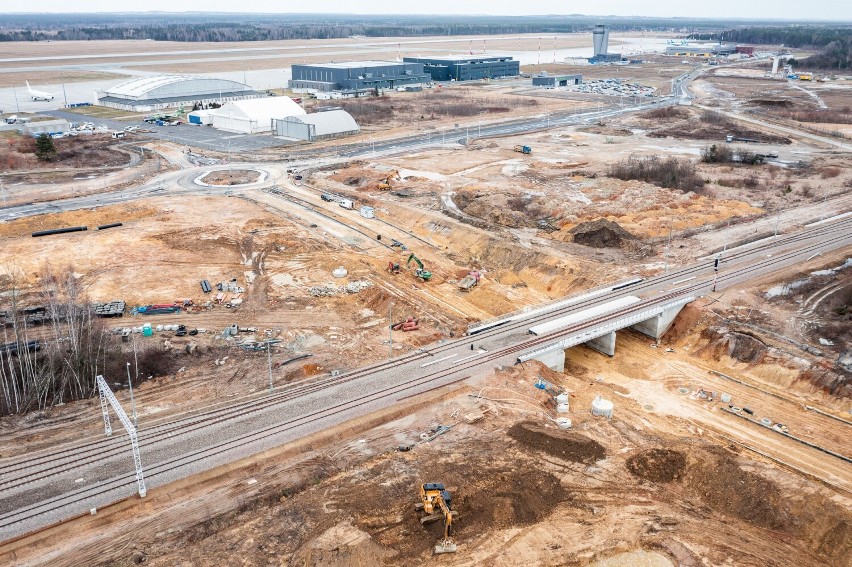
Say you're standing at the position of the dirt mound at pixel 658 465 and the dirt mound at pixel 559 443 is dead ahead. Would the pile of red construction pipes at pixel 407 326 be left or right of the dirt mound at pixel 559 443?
right

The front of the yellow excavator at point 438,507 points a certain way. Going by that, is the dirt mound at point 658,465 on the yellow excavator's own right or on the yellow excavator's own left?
on the yellow excavator's own left

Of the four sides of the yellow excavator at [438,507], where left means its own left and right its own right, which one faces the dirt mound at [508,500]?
left

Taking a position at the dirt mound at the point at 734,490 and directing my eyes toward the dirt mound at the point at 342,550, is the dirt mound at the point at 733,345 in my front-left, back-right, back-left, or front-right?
back-right

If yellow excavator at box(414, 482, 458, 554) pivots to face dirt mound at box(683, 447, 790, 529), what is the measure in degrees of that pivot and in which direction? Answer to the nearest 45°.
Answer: approximately 90° to its left

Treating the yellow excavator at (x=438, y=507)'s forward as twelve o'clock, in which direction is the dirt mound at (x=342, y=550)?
The dirt mound is roughly at 2 o'clock from the yellow excavator.

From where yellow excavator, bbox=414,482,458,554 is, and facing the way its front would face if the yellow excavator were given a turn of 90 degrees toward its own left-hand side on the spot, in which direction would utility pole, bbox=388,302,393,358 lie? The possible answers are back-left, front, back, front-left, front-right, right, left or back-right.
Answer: left

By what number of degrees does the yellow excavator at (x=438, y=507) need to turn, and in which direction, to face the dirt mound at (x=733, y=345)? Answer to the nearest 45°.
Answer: approximately 135° to its left

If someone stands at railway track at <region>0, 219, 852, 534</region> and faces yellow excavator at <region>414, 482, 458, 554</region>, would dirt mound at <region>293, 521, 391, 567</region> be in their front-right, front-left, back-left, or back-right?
front-right

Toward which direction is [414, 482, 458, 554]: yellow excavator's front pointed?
toward the camera

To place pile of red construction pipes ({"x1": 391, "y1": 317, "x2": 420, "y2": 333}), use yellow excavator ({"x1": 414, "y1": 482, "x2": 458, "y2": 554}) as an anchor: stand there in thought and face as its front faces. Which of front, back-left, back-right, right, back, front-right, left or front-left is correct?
back
